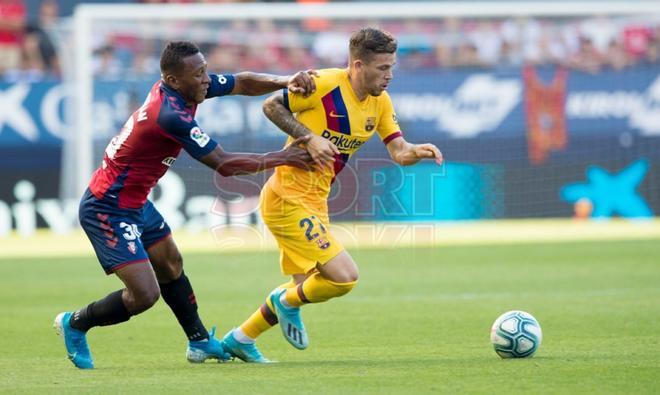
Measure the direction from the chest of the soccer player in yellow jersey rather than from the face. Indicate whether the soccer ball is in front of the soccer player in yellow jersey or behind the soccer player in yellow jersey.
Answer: in front

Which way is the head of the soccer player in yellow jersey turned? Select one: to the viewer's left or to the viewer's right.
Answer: to the viewer's right

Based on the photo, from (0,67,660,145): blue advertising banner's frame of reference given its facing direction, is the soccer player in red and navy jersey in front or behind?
in front

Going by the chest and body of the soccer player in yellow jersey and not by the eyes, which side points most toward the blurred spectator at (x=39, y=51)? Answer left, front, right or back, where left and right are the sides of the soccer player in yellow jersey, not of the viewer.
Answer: back

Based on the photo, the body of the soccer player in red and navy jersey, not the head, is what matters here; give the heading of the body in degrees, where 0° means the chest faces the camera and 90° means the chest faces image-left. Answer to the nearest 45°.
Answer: approximately 270°

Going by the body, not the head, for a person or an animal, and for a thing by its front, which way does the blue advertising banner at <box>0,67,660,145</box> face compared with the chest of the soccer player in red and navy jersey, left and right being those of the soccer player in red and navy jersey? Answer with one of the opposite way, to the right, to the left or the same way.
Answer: to the right

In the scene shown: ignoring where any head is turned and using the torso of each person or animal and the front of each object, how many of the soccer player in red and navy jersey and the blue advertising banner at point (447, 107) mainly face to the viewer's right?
1

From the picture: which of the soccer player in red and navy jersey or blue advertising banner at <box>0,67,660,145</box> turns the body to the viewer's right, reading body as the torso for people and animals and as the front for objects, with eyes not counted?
the soccer player in red and navy jersey

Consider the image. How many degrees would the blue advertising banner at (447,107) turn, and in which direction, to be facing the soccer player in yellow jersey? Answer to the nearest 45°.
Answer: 0° — it already faces them

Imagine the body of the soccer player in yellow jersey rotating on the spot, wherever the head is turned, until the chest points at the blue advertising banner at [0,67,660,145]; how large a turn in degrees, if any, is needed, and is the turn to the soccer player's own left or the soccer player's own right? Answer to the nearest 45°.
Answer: approximately 135° to the soccer player's own left

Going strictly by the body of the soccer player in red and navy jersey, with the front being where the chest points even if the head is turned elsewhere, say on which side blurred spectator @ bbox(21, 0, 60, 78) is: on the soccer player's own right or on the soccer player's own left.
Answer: on the soccer player's own left

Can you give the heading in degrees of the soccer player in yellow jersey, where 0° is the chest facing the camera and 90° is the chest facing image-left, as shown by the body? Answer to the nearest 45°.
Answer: approximately 315°
